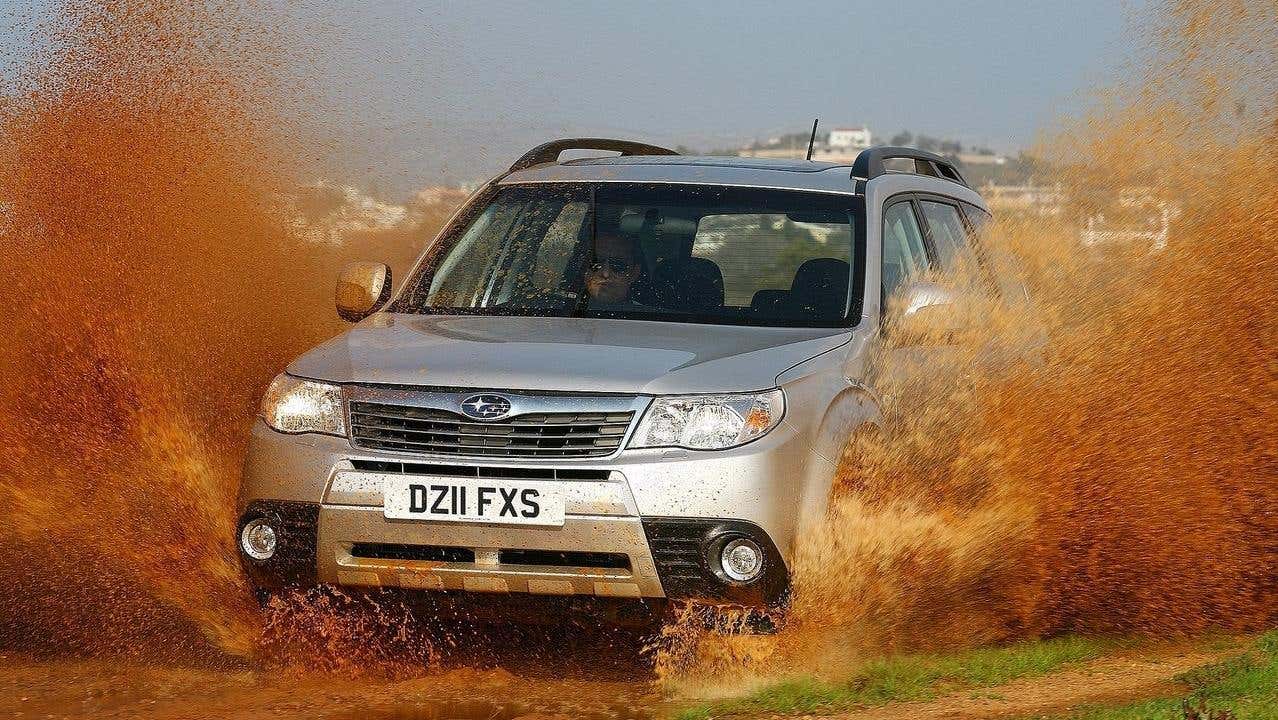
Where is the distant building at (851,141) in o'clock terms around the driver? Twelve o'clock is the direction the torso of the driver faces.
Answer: The distant building is roughly at 5 o'clock from the driver.

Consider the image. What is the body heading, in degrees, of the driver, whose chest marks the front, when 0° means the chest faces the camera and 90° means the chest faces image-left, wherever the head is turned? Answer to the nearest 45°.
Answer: approximately 45°

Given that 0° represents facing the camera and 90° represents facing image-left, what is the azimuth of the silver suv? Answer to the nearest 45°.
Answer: approximately 45°

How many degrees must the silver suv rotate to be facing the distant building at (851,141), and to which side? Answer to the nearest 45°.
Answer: approximately 135° to its right
